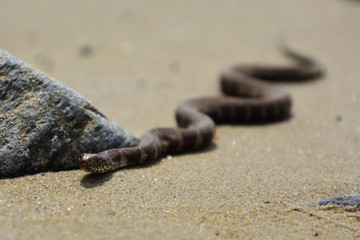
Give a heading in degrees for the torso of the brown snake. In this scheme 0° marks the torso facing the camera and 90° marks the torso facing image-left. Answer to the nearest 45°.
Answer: approximately 45°

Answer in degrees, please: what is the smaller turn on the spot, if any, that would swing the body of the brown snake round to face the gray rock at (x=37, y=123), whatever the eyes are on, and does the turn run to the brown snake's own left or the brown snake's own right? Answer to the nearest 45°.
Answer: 0° — it already faces it
